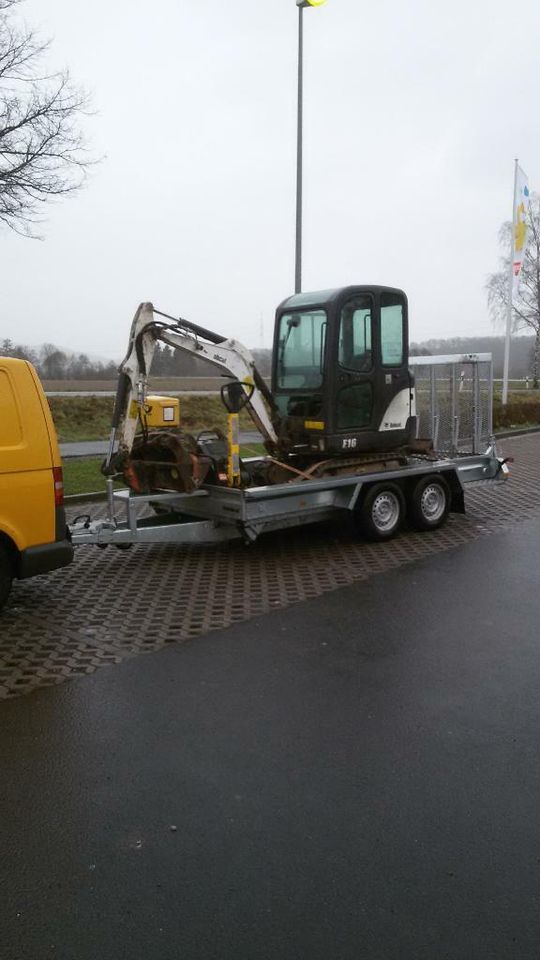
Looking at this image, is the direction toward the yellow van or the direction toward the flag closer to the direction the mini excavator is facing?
the yellow van

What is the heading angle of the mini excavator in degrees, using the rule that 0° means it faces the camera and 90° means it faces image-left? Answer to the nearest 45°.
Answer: approximately 45°

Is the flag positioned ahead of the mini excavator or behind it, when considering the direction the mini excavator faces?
behind

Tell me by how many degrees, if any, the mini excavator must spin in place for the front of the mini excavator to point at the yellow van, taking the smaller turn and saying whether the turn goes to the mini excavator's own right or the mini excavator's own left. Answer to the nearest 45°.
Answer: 0° — it already faces it
